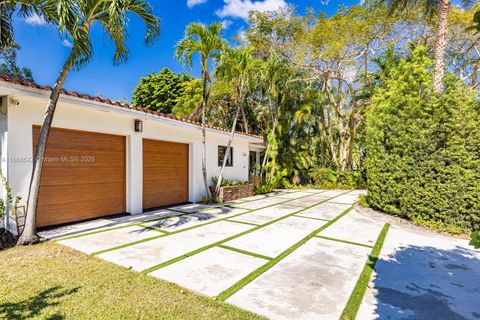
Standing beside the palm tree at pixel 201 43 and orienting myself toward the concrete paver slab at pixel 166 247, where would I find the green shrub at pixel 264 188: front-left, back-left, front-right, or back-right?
back-left

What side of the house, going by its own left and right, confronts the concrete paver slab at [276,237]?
front

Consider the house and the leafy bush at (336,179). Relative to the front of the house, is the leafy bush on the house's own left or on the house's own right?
on the house's own left

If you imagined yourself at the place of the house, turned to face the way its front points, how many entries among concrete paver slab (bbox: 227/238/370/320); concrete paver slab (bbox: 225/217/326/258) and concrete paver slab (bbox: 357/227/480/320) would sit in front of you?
3

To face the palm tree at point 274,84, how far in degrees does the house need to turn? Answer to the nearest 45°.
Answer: approximately 90° to its left

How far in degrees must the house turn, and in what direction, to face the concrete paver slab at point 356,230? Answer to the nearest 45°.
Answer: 0° — it already faces it

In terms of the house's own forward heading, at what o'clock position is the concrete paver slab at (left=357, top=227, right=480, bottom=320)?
The concrete paver slab is roughly at 12 o'clock from the house.

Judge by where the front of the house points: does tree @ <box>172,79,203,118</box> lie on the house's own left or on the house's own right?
on the house's own left

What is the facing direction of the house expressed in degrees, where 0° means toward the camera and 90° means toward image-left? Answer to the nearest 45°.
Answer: approximately 315°

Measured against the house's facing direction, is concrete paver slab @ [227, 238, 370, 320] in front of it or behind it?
in front
